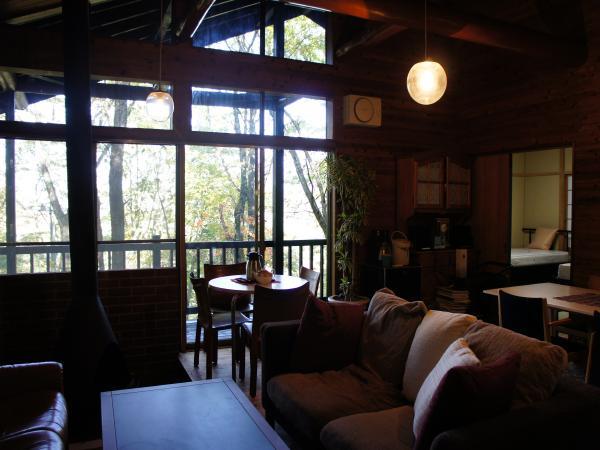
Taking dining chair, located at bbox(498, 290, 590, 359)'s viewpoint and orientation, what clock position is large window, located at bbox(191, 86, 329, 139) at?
The large window is roughly at 8 o'clock from the dining chair.

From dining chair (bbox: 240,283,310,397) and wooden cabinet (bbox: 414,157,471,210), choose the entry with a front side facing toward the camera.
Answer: the wooden cabinet

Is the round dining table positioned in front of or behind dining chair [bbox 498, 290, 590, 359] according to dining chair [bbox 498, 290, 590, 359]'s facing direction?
behind

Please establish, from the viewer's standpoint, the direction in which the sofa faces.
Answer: facing the viewer and to the left of the viewer

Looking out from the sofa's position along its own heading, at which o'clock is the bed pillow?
The bed pillow is roughly at 5 o'clock from the sofa.

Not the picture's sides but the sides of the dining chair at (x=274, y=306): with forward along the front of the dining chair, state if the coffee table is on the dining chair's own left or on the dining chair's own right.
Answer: on the dining chair's own left

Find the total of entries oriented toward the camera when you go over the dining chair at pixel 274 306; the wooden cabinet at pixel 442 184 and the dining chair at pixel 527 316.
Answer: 1

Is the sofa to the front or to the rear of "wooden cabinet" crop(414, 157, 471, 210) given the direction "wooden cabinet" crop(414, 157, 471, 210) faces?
to the front

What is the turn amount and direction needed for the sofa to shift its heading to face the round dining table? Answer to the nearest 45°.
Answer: approximately 90° to its right

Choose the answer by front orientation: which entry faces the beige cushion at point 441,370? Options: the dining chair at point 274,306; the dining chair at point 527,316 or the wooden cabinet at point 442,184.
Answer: the wooden cabinet

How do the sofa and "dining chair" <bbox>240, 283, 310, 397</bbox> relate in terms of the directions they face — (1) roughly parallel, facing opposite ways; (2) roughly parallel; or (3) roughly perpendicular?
roughly perpendicular

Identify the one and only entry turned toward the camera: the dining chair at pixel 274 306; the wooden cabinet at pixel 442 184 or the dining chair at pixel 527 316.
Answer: the wooden cabinet

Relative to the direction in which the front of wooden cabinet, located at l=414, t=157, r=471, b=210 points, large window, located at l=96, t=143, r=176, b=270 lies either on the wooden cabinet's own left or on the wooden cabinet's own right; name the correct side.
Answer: on the wooden cabinet's own right

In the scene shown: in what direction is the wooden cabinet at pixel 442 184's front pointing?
toward the camera

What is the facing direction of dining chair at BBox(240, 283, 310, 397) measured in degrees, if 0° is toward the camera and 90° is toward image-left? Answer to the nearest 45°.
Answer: approximately 135°

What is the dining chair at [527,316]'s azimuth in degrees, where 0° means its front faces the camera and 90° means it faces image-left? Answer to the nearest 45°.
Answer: approximately 225°

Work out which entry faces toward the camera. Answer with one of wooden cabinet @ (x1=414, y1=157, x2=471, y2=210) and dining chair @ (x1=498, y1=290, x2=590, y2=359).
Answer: the wooden cabinet

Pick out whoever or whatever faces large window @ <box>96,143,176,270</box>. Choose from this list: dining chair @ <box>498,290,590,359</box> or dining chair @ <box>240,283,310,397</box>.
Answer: dining chair @ <box>240,283,310,397</box>

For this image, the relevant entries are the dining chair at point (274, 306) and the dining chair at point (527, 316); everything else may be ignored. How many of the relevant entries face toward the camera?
0
